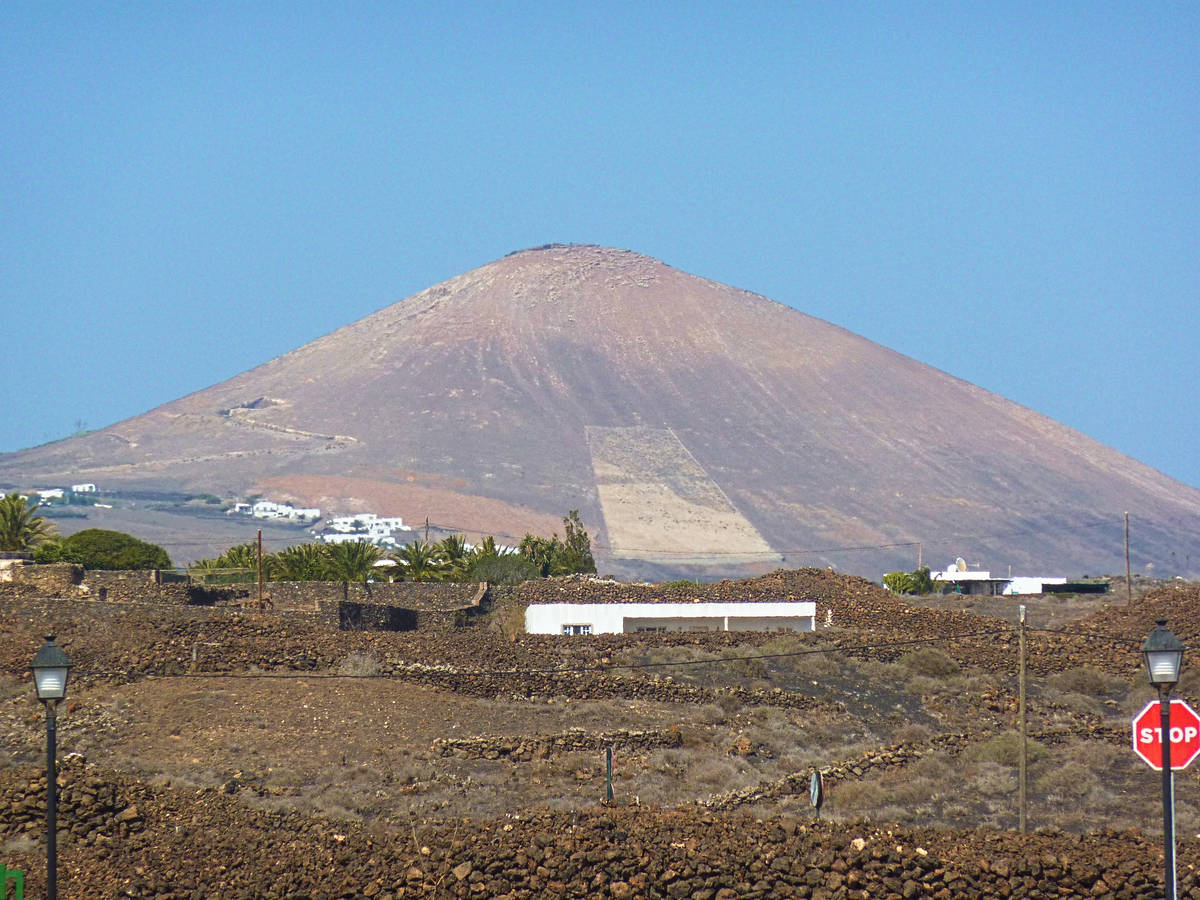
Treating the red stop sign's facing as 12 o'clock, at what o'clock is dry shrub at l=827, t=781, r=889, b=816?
The dry shrub is roughly at 5 o'clock from the red stop sign.

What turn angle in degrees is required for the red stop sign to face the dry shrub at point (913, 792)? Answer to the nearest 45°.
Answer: approximately 180°

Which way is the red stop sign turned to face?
toward the camera

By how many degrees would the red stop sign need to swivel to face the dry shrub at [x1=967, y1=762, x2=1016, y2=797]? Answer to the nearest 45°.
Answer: approximately 180°

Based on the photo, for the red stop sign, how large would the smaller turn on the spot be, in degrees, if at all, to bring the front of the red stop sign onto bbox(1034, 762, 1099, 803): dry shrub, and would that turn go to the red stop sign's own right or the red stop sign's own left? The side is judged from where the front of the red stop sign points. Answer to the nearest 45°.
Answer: approximately 180°

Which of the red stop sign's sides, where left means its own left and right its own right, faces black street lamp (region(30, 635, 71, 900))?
right

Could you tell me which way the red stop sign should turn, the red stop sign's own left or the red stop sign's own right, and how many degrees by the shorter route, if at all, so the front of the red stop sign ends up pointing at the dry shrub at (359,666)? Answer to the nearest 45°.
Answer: approximately 135° to the red stop sign's own right

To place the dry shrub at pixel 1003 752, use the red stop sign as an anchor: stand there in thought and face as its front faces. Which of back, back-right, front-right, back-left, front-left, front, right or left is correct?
back

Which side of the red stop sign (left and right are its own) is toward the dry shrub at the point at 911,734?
back

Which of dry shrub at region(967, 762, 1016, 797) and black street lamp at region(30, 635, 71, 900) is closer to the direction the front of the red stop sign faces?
the black street lamp

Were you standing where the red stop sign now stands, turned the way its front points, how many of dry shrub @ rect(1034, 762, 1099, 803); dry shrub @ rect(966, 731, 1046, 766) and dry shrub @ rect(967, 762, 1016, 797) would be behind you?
3
